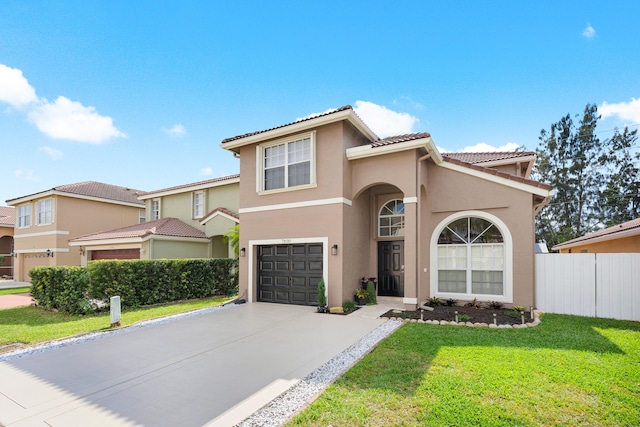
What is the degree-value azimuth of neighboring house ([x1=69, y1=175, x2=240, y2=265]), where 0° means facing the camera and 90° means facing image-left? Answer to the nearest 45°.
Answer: approximately 45°

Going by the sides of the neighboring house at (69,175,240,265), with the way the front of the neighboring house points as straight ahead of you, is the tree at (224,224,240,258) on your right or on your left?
on your left

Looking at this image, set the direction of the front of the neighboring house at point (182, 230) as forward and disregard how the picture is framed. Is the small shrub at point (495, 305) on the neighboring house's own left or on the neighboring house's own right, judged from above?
on the neighboring house's own left

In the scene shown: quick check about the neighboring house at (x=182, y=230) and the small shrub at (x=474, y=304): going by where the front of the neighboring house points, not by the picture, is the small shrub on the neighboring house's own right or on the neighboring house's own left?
on the neighboring house's own left

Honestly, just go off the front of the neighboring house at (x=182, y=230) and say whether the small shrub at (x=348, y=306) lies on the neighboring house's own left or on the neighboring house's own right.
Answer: on the neighboring house's own left

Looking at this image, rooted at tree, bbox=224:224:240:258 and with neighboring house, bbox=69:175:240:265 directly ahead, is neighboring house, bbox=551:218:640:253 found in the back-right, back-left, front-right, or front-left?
back-right

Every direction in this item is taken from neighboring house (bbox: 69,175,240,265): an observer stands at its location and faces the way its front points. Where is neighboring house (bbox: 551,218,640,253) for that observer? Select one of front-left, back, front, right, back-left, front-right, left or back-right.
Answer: left
